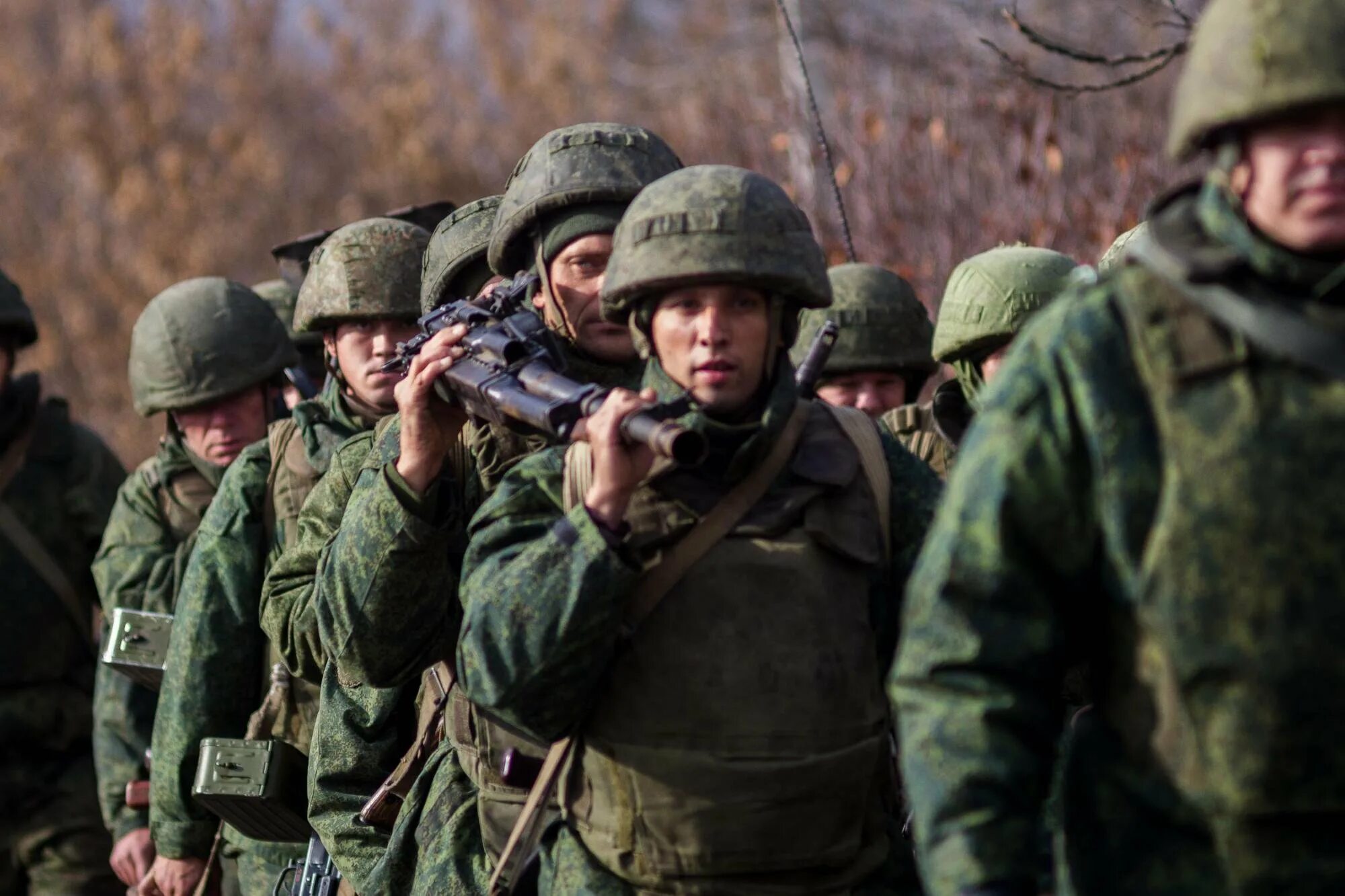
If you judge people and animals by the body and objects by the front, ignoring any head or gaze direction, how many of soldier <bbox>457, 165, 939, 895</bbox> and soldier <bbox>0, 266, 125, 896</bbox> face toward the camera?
2

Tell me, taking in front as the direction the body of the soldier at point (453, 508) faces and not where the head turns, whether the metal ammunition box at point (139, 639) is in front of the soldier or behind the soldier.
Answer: behind

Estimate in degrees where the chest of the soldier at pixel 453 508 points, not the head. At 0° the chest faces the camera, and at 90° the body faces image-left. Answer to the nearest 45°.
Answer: approximately 315°

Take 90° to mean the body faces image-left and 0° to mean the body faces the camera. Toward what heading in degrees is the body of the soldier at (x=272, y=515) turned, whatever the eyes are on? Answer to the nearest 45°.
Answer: approximately 315°
